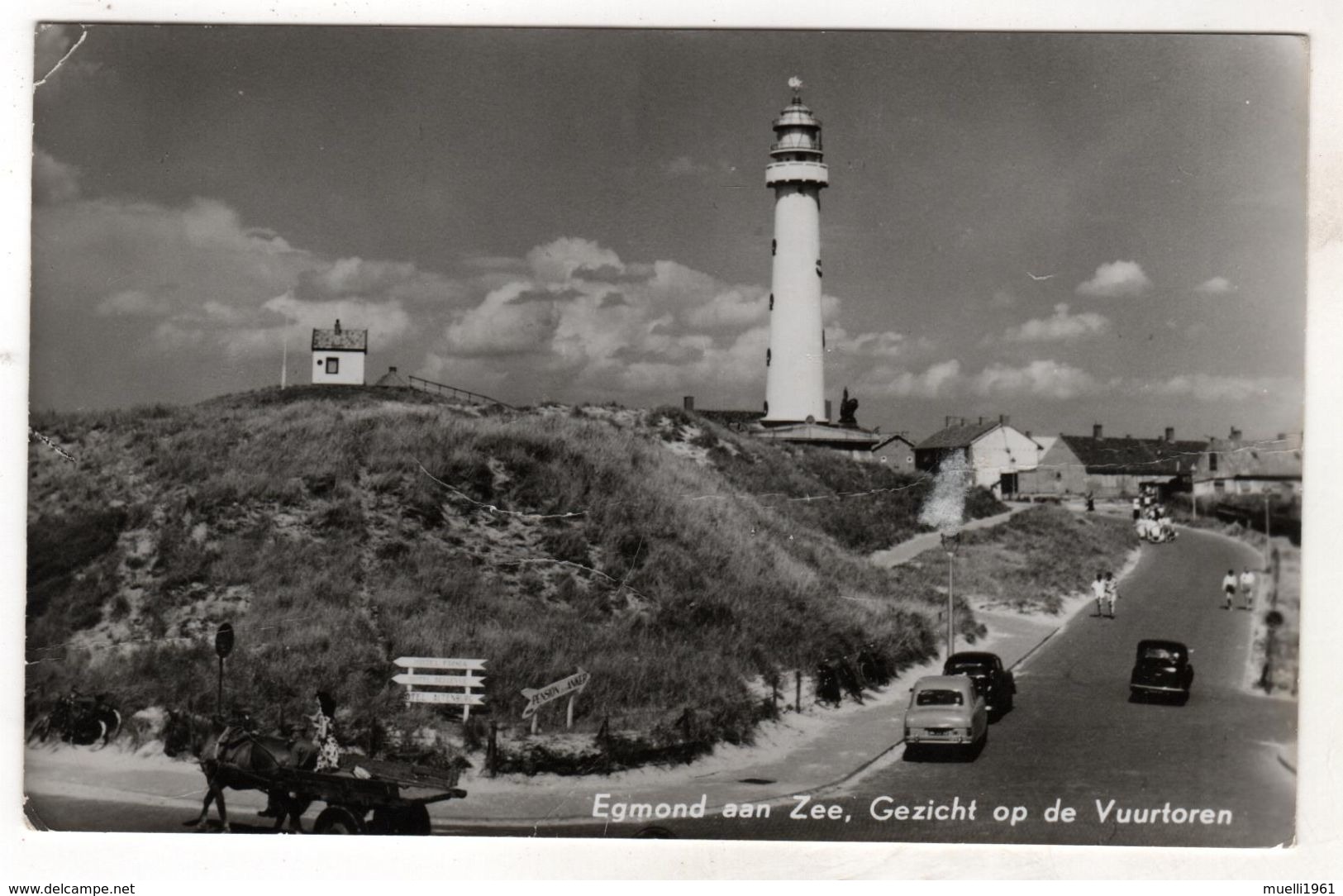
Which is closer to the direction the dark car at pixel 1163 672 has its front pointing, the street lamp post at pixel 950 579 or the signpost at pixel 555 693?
the street lamp post

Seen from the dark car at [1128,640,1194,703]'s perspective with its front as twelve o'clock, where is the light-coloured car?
The light-coloured car is roughly at 8 o'clock from the dark car.

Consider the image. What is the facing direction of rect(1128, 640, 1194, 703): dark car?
away from the camera

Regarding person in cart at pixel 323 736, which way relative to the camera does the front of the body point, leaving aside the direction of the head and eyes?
to the viewer's left

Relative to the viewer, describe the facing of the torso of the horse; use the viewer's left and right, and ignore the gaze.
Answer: facing to the left of the viewer
